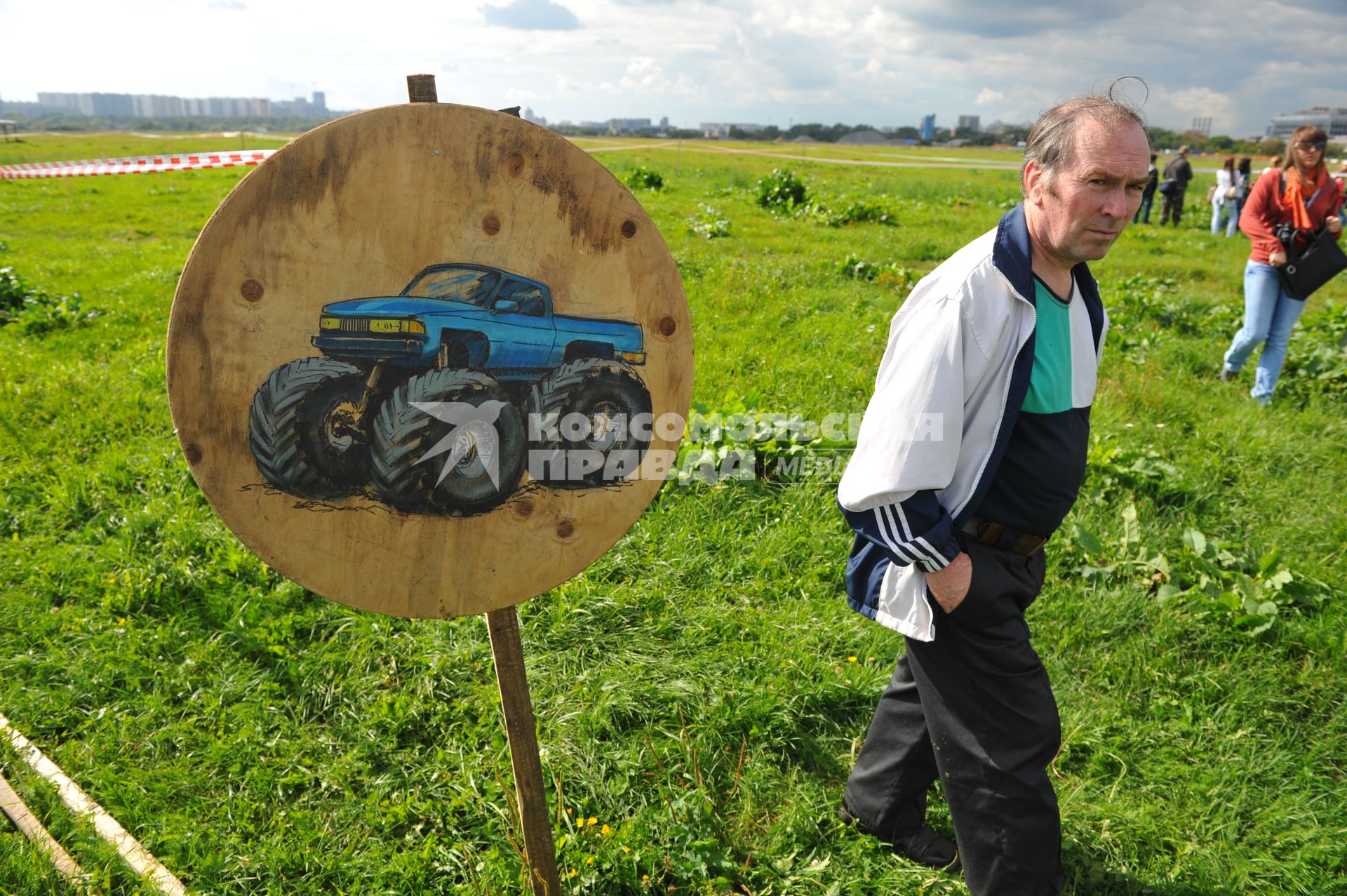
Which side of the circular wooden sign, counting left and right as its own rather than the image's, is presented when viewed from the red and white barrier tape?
back

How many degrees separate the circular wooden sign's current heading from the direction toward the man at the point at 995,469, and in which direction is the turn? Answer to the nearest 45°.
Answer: approximately 90° to its left

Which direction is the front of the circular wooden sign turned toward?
toward the camera

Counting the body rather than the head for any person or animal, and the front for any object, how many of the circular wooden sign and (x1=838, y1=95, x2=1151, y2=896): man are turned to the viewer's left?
0

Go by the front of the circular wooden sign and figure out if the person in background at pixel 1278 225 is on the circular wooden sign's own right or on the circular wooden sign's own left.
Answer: on the circular wooden sign's own left

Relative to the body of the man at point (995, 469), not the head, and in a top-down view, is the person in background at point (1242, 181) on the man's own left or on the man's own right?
on the man's own left

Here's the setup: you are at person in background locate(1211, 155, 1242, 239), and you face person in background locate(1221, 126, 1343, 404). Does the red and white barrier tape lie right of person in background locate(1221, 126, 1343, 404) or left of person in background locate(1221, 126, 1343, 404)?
right
